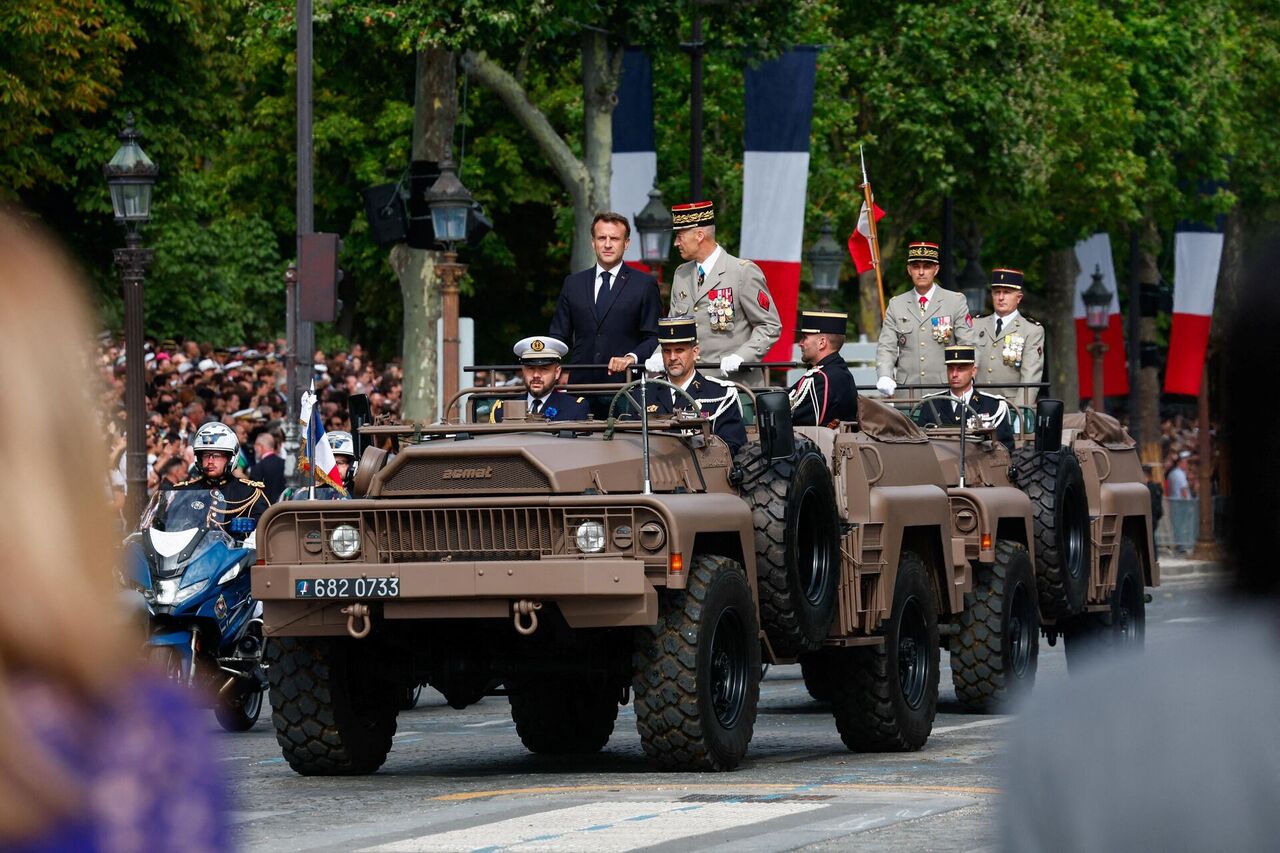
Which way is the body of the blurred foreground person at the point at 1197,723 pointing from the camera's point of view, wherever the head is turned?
away from the camera

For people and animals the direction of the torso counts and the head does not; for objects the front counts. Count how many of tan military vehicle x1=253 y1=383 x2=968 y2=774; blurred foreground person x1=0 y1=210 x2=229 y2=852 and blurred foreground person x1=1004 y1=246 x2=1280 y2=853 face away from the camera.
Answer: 2

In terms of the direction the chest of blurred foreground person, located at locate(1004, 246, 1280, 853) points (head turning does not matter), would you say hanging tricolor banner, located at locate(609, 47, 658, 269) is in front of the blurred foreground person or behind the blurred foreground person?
in front

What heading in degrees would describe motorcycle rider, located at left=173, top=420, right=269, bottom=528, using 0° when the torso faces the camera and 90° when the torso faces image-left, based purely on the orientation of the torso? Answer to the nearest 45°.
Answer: approximately 0°

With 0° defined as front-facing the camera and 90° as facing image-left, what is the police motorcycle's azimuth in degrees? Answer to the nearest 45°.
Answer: approximately 45°

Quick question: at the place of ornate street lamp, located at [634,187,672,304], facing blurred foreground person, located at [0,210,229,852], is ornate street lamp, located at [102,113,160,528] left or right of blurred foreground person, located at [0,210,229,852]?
right

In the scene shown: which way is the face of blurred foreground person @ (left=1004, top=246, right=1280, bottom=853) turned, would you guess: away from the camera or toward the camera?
away from the camera

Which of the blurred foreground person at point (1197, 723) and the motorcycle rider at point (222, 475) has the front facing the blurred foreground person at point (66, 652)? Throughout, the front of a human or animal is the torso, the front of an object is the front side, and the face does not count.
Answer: the motorcycle rider

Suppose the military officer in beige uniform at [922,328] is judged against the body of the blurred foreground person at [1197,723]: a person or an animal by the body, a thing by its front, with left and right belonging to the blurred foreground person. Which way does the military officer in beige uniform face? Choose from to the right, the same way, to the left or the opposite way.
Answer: the opposite way

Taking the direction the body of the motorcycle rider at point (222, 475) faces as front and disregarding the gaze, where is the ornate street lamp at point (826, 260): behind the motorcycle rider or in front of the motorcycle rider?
behind
